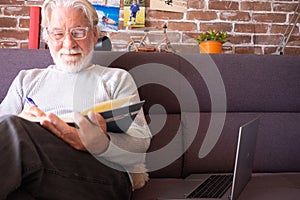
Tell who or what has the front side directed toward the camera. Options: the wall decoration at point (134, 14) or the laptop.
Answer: the wall decoration

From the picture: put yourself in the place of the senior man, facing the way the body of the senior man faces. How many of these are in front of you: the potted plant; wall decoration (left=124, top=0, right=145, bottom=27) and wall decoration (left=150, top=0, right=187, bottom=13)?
0

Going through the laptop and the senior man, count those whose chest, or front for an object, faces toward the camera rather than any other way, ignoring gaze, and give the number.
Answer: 1

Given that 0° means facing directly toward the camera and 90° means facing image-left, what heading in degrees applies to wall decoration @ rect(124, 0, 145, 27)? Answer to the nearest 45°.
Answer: approximately 0°

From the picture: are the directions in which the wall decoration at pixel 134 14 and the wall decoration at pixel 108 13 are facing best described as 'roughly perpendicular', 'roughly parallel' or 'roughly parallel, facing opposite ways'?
roughly parallel

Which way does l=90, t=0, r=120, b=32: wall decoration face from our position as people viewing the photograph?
facing the viewer

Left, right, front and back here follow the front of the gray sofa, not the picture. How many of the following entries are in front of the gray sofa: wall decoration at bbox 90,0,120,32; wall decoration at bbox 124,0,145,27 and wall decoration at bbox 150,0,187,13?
0

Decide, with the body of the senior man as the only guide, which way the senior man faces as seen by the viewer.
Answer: toward the camera

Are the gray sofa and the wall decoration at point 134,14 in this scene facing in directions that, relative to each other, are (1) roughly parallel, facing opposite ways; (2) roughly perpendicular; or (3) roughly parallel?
roughly parallel

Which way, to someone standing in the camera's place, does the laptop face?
facing to the left of the viewer

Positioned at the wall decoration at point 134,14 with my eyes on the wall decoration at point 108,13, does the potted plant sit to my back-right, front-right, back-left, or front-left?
back-left

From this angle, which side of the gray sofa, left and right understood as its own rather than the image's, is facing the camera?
front

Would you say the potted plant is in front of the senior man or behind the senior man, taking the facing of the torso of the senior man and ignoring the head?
behind

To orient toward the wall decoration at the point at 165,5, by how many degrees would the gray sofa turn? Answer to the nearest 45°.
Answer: approximately 180°

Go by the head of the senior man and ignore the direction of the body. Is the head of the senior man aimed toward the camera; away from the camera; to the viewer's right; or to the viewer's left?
toward the camera
